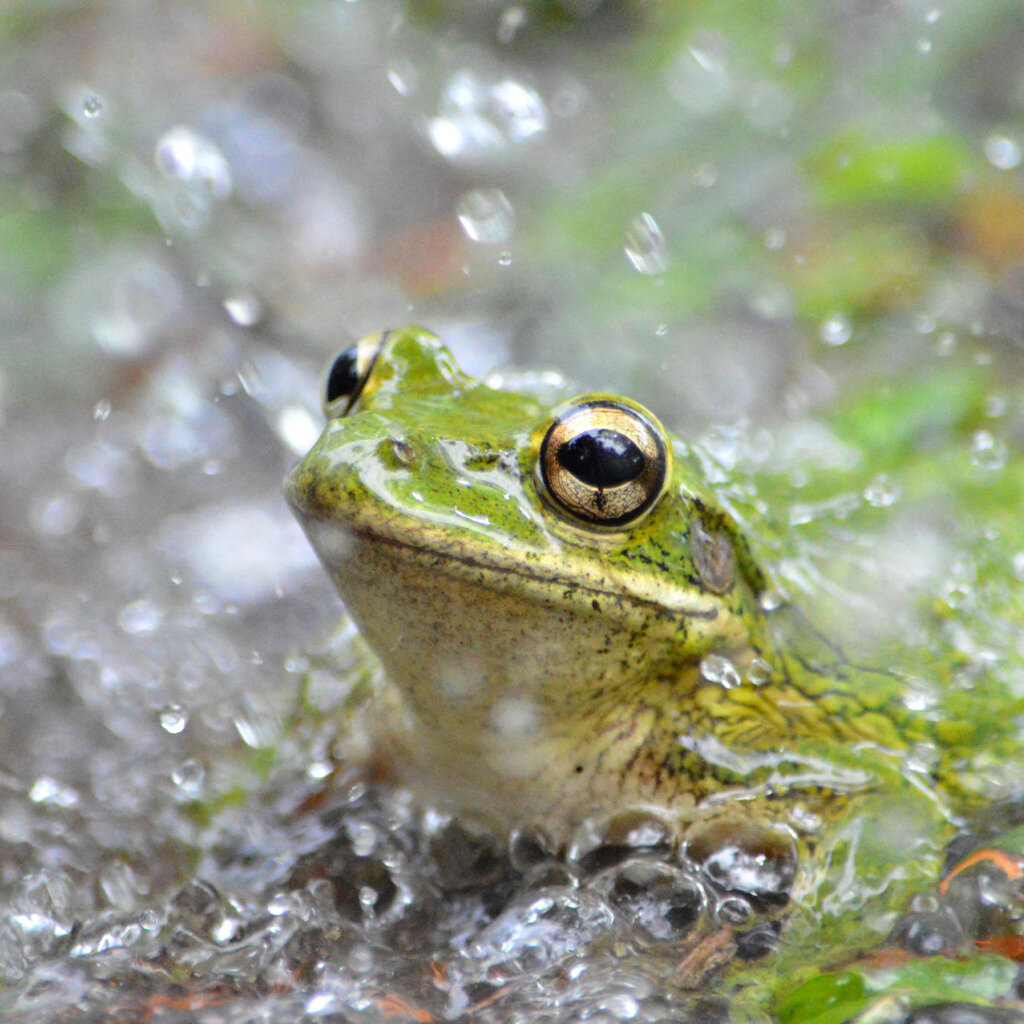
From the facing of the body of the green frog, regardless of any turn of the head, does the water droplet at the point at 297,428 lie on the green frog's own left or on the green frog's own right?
on the green frog's own right

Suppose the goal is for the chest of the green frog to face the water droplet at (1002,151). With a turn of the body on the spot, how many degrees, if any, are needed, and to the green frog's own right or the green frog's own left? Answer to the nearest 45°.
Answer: approximately 135° to the green frog's own right

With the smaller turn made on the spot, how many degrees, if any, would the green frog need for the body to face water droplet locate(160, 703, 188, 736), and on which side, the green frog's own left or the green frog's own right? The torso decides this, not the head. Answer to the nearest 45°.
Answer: approximately 90° to the green frog's own right

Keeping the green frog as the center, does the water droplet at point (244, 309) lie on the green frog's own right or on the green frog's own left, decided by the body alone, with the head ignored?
on the green frog's own right

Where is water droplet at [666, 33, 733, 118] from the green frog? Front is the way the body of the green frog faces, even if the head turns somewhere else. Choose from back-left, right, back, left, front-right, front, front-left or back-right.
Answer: back-right

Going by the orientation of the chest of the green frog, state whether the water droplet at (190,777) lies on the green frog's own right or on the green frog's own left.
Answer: on the green frog's own right

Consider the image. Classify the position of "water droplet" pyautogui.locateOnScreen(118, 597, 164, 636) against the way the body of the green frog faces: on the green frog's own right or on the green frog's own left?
on the green frog's own right

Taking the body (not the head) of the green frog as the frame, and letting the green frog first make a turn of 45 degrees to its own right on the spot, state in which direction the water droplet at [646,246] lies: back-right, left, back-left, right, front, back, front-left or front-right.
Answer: right

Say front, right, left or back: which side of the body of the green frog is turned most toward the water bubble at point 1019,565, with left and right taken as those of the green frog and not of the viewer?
back

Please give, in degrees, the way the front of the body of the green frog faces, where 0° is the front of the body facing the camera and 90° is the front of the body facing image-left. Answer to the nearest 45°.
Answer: approximately 45°
